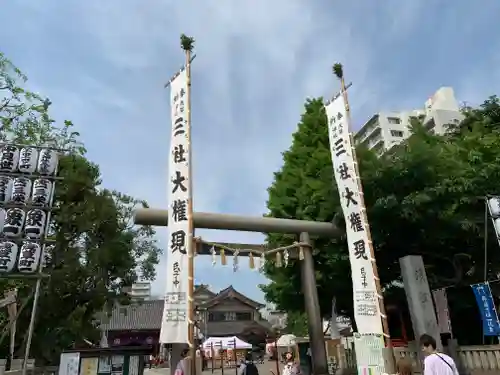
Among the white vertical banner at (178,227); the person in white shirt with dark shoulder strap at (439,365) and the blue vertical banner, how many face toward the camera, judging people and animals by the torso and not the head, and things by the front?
2

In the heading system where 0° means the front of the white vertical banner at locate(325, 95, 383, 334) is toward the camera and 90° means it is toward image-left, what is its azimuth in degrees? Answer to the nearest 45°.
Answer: approximately 0°

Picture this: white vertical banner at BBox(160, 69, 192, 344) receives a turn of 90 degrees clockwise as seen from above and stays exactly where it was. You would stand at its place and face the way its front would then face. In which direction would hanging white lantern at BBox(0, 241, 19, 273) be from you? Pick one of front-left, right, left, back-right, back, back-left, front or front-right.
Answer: front-left

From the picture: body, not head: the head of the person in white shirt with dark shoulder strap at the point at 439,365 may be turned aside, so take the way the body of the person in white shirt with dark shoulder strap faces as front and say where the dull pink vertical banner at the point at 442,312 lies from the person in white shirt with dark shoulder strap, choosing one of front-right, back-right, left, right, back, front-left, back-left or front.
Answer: front-right

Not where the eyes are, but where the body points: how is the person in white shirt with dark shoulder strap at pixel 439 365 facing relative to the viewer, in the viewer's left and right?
facing away from the viewer and to the left of the viewer

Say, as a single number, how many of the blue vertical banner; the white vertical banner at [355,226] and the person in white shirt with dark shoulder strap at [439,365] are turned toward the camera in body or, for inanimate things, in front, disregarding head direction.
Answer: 2

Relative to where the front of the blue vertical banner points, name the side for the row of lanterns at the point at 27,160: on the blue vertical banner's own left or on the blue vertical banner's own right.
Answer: on the blue vertical banner's own right

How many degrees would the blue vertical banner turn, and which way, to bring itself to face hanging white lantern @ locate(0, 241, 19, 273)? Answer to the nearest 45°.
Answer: approximately 45° to its right

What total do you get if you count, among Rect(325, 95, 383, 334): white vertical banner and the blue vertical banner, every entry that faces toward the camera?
2
